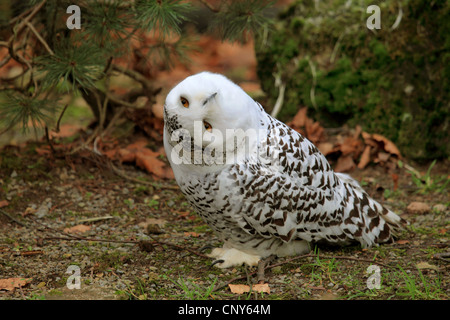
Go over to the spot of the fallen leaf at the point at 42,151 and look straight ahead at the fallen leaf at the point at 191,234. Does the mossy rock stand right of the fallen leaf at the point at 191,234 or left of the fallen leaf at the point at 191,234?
left

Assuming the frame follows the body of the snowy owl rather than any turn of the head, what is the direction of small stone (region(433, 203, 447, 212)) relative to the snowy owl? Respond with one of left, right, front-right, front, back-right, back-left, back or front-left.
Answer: back-right

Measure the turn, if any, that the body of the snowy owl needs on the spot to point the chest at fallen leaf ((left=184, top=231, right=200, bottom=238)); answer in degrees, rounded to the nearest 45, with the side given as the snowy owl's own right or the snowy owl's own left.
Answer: approximately 45° to the snowy owl's own right

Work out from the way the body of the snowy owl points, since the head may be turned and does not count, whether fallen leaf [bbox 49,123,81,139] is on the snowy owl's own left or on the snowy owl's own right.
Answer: on the snowy owl's own right

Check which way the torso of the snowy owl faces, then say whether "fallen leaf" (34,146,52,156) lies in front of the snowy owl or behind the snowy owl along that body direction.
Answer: in front

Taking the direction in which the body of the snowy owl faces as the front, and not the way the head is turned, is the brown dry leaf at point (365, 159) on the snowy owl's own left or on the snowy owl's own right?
on the snowy owl's own right

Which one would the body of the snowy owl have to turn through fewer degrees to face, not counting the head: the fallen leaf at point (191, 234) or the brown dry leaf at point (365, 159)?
the fallen leaf

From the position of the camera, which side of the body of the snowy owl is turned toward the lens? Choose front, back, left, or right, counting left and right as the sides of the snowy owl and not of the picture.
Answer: left
